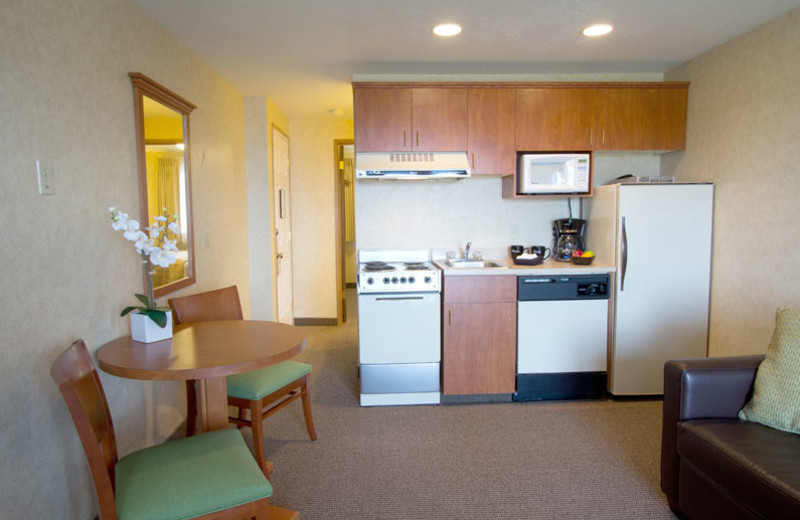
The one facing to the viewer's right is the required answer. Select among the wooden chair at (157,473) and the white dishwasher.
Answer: the wooden chair

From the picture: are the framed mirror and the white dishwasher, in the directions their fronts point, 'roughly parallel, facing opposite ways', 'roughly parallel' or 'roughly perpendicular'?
roughly perpendicular

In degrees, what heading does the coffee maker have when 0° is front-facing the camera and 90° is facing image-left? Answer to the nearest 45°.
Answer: approximately 0°

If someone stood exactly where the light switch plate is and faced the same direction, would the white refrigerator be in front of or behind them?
in front

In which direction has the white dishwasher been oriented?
toward the camera

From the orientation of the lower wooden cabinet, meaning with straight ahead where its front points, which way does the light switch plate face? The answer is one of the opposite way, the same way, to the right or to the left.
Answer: to the left

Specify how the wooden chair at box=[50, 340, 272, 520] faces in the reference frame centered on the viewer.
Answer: facing to the right of the viewer

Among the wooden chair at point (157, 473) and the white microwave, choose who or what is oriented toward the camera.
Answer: the white microwave

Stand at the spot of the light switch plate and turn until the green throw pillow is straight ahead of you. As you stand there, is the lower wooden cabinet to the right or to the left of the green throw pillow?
left

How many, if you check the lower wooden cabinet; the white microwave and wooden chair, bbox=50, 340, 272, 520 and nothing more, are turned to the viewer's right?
1

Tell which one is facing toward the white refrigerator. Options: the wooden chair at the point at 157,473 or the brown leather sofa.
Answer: the wooden chair

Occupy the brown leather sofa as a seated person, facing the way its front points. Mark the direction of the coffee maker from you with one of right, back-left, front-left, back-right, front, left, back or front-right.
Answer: right

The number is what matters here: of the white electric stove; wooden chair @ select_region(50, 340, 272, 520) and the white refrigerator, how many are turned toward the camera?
2

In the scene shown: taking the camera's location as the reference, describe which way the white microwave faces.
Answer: facing the viewer

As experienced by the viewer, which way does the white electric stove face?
facing the viewer

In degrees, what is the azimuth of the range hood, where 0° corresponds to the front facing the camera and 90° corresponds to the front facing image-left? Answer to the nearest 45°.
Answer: approximately 0°

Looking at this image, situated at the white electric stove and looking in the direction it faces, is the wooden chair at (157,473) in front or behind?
in front

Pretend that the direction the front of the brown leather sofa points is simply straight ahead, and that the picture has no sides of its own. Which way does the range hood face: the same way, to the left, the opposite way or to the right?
to the left

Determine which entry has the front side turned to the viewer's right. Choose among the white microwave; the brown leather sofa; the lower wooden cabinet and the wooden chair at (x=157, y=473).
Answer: the wooden chair
